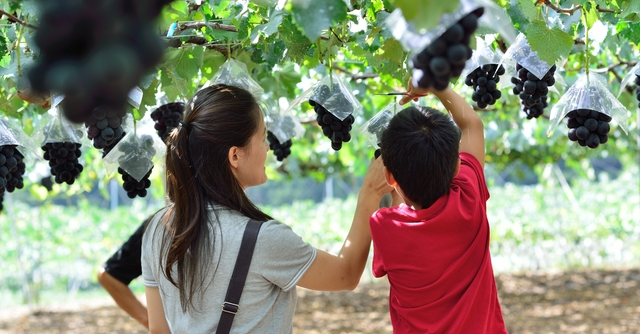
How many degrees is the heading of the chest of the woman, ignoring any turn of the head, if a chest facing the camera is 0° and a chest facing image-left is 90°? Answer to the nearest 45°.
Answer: approximately 225°

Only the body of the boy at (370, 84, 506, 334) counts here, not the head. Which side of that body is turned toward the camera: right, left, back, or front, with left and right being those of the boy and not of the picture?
back

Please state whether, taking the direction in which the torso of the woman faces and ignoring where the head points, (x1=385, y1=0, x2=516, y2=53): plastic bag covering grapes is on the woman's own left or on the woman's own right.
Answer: on the woman's own right

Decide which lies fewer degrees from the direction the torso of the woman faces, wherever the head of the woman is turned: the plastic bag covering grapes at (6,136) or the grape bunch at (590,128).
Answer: the grape bunch

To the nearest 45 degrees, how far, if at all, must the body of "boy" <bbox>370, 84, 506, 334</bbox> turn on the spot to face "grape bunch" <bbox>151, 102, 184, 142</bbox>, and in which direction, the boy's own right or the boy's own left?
approximately 45° to the boy's own left

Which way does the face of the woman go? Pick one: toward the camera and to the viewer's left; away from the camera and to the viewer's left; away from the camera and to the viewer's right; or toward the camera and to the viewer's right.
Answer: away from the camera and to the viewer's right

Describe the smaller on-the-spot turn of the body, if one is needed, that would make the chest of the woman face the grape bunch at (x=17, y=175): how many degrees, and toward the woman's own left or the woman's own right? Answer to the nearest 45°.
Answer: approximately 90° to the woman's own left

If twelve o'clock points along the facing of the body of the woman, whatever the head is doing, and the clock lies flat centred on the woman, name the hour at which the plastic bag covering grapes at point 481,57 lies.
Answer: The plastic bag covering grapes is roughly at 1 o'clock from the woman.
